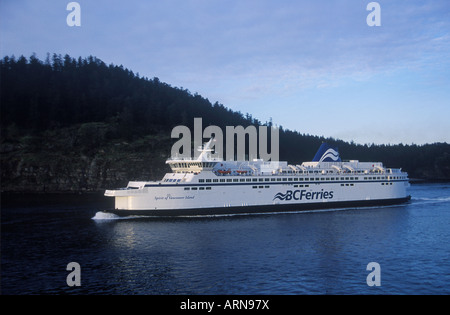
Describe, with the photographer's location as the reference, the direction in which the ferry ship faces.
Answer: facing the viewer and to the left of the viewer
